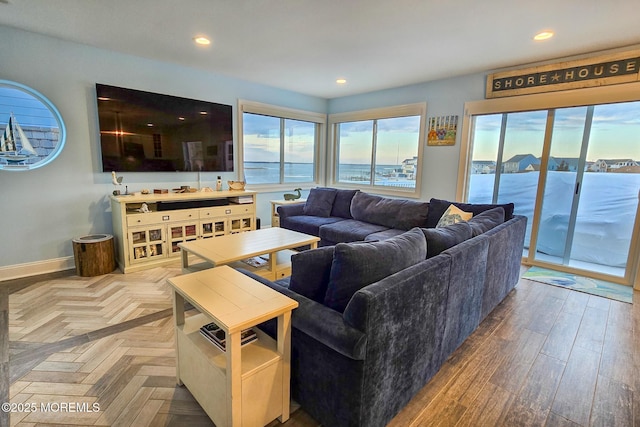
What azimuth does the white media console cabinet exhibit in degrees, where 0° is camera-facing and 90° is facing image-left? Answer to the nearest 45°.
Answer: approximately 315°

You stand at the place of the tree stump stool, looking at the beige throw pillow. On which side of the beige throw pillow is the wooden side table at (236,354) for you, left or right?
right

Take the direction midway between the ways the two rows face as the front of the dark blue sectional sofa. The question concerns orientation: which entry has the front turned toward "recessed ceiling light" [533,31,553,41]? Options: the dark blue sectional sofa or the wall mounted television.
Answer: the wall mounted television

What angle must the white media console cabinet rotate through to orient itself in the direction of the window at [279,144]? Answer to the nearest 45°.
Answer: approximately 90° to its left

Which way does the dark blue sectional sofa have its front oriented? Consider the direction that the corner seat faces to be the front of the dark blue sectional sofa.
to the viewer's left

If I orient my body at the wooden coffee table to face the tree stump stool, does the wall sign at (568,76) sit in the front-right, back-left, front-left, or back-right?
back-right

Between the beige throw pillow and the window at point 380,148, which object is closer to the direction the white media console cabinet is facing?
the beige throw pillow

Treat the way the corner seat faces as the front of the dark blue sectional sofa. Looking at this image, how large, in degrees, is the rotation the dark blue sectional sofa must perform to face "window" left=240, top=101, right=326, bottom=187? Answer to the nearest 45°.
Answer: approximately 45° to its right

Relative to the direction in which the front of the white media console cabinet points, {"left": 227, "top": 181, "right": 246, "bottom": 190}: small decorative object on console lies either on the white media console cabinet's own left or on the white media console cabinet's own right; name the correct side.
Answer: on the white media console cabinet's own left

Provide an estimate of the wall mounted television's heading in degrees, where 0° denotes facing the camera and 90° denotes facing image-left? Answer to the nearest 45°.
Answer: approximately 315°
